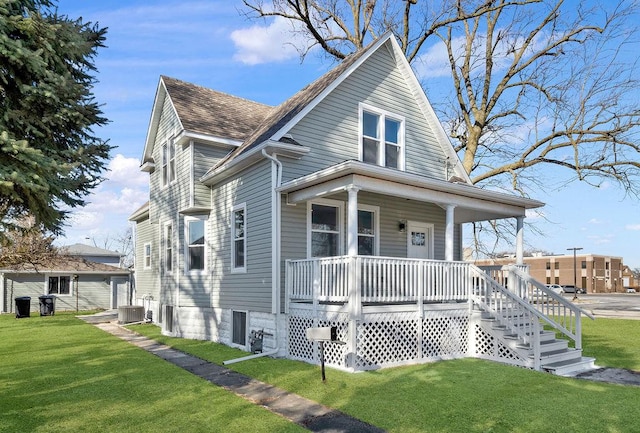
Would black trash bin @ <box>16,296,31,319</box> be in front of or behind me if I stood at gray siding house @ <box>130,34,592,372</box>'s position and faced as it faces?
behind

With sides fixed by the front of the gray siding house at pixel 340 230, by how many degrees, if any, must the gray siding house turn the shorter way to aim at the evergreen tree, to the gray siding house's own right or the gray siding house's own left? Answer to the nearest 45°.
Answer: approximately 90° to the gray siding house's own right

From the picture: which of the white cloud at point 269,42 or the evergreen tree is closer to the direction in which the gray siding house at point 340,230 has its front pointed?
the evergreen tree

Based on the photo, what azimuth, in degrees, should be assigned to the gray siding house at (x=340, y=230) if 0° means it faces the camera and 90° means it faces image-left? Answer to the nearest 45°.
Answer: approximately 315°

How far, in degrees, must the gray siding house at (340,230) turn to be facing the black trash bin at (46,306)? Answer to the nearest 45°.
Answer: approximately 180°

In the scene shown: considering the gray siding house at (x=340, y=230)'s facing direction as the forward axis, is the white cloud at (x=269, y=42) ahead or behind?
behind
